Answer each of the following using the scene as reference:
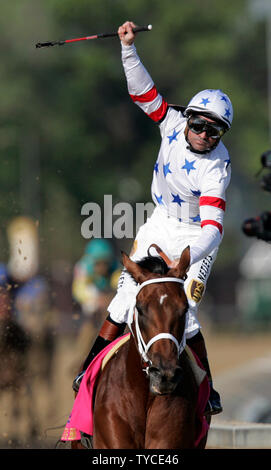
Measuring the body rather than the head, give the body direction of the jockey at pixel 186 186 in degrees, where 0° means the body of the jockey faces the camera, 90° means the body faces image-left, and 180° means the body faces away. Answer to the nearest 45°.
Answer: approximately 0°

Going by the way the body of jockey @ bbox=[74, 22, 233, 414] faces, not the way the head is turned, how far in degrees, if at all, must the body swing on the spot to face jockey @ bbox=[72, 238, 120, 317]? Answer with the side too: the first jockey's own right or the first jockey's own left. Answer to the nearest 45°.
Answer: approximately 180°

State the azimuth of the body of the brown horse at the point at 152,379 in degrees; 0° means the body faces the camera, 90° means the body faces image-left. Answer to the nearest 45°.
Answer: approximately 0°

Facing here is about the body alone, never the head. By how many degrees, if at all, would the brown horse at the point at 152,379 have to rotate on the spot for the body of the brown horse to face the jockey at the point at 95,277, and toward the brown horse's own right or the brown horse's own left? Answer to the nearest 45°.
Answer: approximately 180°
